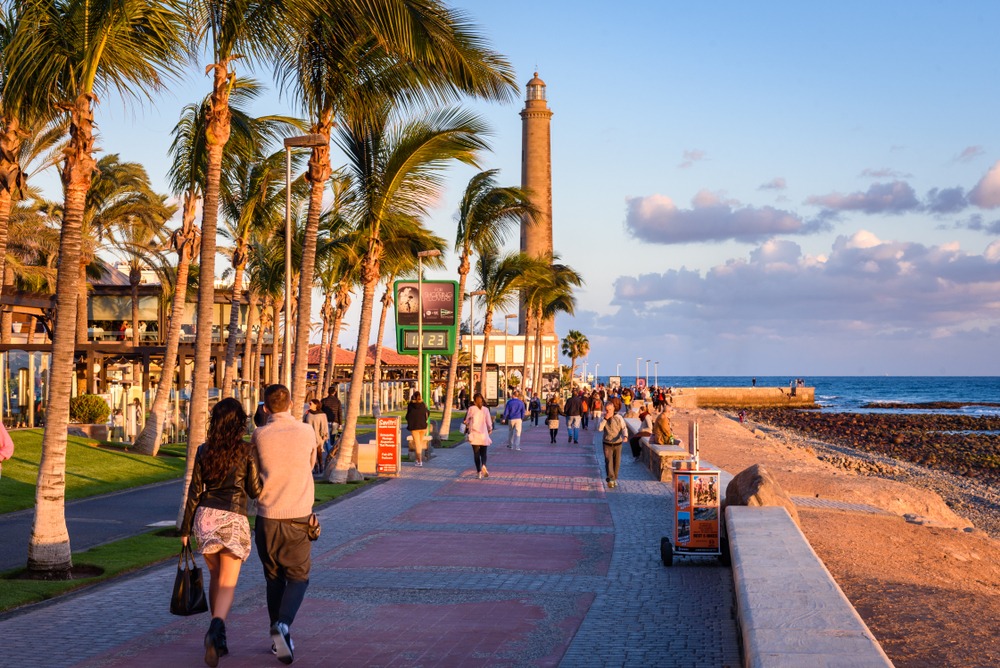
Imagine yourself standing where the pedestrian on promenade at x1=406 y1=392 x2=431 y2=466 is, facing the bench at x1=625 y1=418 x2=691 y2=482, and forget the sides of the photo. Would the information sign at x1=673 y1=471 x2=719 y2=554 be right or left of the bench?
right

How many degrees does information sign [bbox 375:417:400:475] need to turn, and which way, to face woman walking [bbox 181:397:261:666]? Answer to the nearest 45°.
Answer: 0° — it already faces them

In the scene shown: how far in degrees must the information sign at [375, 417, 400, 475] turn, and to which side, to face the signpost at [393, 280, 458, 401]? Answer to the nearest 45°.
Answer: approximately 180°

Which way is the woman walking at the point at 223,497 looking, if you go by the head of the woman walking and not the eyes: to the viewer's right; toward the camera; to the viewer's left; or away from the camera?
away from the camera

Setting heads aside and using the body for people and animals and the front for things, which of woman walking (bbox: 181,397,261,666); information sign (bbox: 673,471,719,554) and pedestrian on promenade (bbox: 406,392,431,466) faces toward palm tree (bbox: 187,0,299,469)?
the woman walking

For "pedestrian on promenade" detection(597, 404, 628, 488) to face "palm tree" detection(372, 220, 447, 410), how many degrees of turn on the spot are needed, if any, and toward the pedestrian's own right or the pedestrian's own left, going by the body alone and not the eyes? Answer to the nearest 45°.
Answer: approximately 135° to the pedestrian's own right

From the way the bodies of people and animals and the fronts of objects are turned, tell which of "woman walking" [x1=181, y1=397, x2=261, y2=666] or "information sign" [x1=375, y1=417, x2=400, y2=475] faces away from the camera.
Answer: the woman walking

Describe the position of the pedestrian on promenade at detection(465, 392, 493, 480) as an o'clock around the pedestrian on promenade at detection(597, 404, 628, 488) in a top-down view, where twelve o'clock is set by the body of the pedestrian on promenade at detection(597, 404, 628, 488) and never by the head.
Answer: the pedestrian on promenade at detection(465, 392, 493, 480) is roughly at 4 o'clock from the pedestrian on promenade at detection(597, 404, 628, 488).
